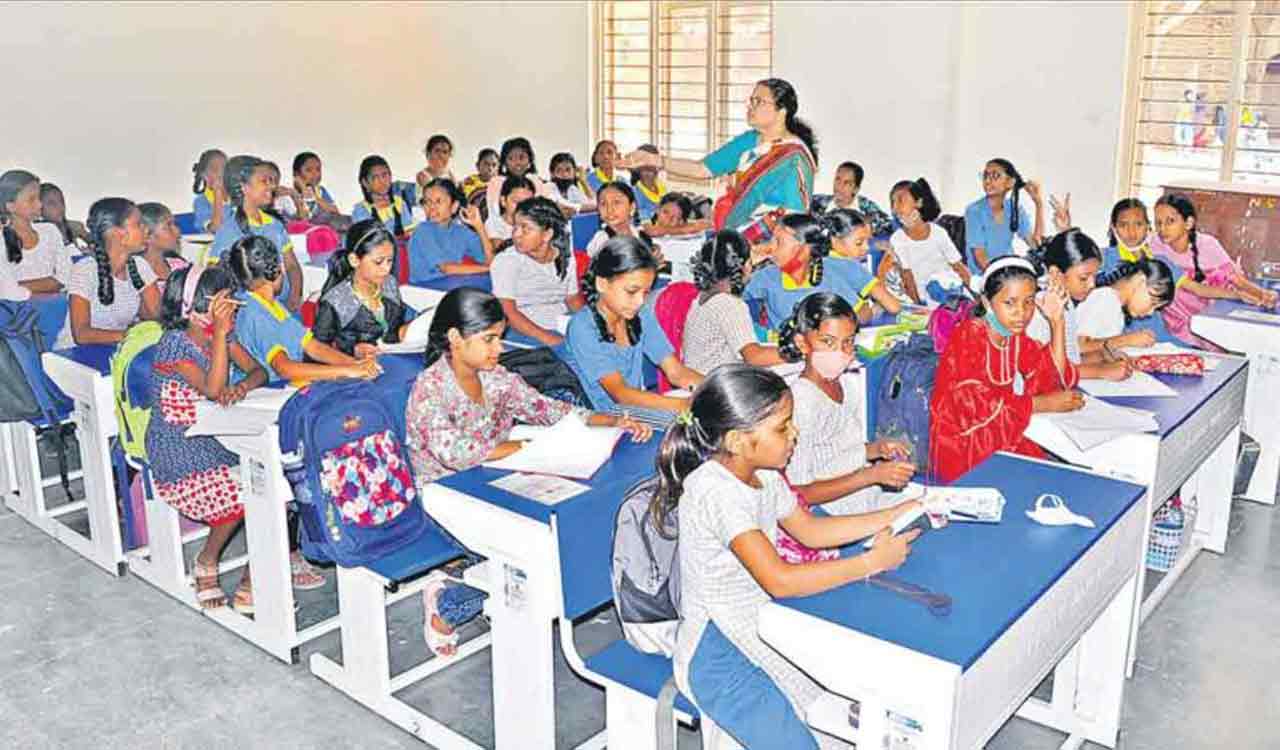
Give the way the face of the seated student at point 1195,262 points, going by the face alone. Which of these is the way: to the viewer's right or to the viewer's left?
to the viewer's left

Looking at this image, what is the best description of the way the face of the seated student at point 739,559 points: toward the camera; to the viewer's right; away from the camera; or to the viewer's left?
to the viewer's right

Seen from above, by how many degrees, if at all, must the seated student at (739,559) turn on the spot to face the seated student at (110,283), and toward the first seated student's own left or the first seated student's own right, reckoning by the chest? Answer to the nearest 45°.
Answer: approximately 135° to the first seated student's own left

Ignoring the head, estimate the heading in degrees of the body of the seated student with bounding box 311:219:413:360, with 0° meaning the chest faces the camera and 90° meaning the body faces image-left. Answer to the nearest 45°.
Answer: approximately 315°

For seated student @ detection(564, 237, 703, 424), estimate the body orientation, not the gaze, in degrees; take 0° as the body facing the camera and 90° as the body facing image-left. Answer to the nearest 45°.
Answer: approximately 315°

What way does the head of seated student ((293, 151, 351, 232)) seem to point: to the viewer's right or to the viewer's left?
to the viewer's right

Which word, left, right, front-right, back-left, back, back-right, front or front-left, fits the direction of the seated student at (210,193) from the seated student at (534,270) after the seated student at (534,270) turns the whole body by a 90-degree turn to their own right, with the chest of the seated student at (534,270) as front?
right
